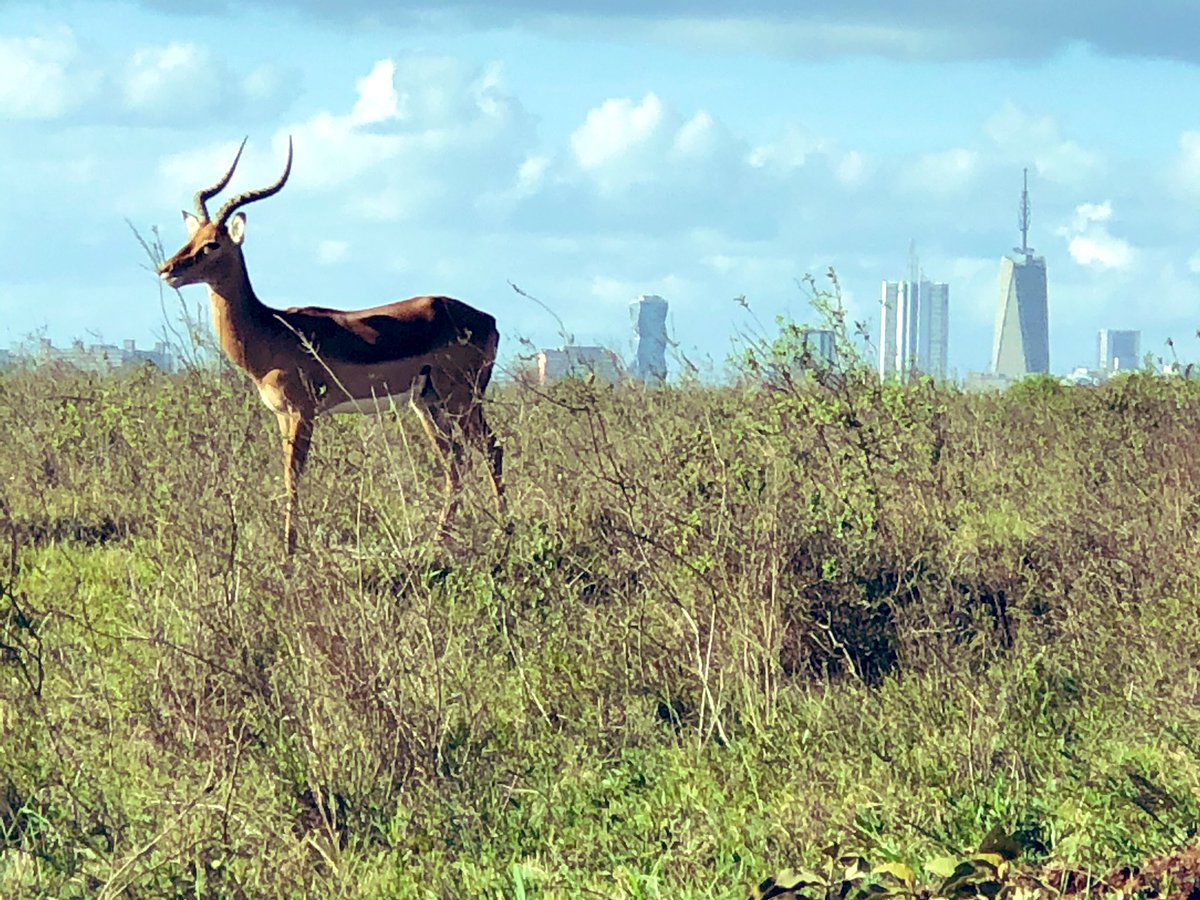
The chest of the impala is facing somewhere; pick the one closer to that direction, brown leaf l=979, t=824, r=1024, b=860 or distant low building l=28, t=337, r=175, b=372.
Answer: the distant low building

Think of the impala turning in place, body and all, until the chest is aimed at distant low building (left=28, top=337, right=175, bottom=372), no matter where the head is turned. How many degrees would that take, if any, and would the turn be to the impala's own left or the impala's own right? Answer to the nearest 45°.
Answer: approximately 90° to the impala's own right

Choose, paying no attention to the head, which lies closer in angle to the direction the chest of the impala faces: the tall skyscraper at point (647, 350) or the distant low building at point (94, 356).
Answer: the distant low building

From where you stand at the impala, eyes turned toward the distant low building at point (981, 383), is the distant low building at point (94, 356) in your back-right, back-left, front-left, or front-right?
front-left

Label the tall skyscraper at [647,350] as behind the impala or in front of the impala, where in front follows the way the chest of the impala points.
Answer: behind

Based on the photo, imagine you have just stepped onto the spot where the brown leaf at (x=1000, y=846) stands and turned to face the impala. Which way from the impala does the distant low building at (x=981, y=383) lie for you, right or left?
right

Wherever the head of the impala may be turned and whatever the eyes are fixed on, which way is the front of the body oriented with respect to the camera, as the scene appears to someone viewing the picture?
to the viewer's left

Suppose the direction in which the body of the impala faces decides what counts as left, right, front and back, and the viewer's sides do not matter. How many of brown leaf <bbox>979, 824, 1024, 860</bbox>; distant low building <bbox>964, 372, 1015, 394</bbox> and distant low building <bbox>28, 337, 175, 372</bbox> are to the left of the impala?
1

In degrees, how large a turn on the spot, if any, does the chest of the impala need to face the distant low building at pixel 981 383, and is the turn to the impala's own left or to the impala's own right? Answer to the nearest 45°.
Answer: approximately 135° to the impala's own right

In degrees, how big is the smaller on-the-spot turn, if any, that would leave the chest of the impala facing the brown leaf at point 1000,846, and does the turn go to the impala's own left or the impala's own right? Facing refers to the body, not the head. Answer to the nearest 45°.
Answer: approximately 90° to the impala's own left
